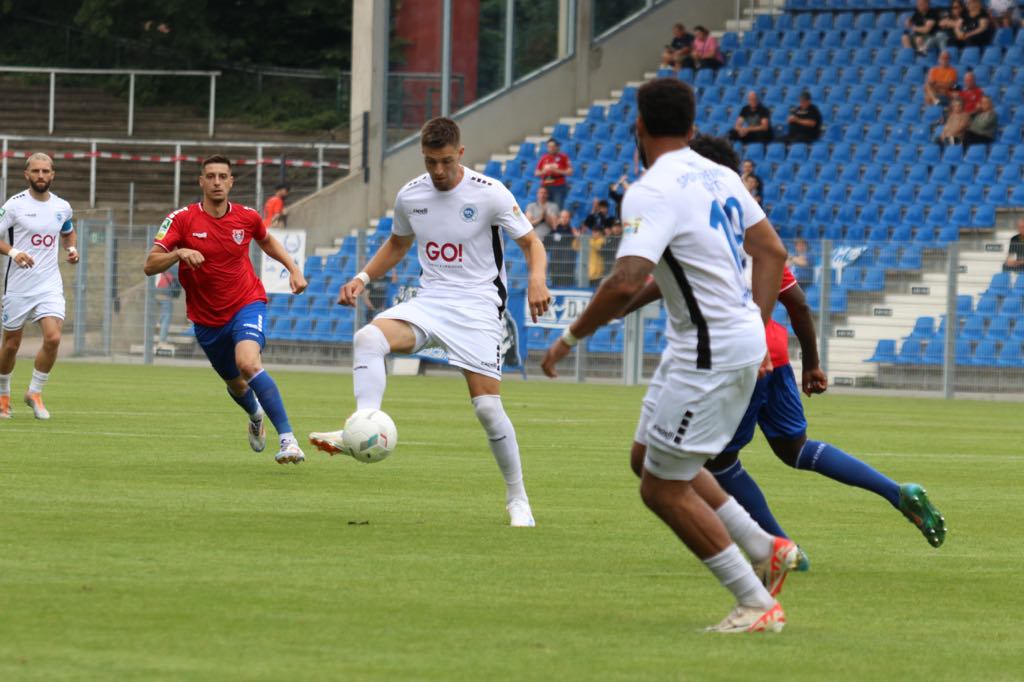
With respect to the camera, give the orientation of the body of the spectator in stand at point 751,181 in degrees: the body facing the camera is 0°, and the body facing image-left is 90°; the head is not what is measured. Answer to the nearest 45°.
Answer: approximately 45°

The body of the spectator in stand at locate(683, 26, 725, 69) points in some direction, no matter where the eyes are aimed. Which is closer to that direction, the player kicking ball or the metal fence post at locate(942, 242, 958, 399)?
the player kicking ball

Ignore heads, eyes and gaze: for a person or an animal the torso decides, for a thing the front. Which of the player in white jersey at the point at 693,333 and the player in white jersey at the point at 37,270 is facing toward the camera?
the player in white jersey at the point at 37,270

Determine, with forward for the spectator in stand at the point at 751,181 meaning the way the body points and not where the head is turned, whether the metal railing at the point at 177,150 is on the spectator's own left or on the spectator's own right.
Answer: on the spectator's own right

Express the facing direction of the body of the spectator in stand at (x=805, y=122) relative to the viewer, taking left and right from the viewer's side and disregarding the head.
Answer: facing the viewer and to the left of the viewer

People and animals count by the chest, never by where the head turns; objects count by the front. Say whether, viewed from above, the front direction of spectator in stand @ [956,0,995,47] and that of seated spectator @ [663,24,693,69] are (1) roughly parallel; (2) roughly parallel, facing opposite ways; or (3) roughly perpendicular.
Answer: roughly parallel

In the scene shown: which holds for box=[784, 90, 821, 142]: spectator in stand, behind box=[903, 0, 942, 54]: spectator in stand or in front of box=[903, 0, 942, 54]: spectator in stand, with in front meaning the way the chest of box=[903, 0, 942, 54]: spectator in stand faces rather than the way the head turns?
in front

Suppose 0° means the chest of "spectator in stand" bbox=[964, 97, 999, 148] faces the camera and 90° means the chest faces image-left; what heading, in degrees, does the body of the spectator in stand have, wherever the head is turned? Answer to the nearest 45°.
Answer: approximately 45°

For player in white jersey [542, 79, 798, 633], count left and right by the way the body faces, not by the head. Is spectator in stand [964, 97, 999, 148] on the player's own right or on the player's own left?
on the player's own right

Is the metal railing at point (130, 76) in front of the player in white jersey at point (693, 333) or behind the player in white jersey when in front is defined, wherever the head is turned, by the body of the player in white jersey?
in front

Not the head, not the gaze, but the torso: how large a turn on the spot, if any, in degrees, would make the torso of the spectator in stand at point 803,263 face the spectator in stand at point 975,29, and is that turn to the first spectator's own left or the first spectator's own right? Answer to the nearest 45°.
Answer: approximately 180°

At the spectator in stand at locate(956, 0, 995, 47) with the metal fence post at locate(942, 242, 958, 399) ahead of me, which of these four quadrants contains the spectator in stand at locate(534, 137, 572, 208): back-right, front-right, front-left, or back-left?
front-right

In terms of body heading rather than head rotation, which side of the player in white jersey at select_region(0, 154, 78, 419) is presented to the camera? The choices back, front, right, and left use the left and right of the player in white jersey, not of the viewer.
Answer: front

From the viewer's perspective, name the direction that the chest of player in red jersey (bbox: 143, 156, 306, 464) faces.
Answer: toward the camera

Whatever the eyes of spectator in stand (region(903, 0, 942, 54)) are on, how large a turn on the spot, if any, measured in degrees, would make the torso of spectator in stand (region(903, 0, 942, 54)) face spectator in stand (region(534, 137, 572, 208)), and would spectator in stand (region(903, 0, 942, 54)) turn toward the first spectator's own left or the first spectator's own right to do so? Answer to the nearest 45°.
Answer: approximately 45° to the first spectator's own right

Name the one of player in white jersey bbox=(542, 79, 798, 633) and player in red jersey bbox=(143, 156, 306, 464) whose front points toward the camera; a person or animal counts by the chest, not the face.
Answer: the player in red jersey

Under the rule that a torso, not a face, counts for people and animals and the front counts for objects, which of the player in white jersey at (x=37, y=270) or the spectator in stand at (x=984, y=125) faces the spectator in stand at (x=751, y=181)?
the spectator in stand at (x=984, y=125)

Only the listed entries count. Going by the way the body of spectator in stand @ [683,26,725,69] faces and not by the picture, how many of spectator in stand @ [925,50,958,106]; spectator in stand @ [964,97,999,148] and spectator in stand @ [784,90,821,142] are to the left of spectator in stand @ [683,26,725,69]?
3

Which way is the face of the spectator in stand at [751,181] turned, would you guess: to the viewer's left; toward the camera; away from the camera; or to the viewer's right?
toward the camera

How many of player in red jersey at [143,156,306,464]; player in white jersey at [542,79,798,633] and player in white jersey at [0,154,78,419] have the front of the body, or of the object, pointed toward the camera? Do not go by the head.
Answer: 2
